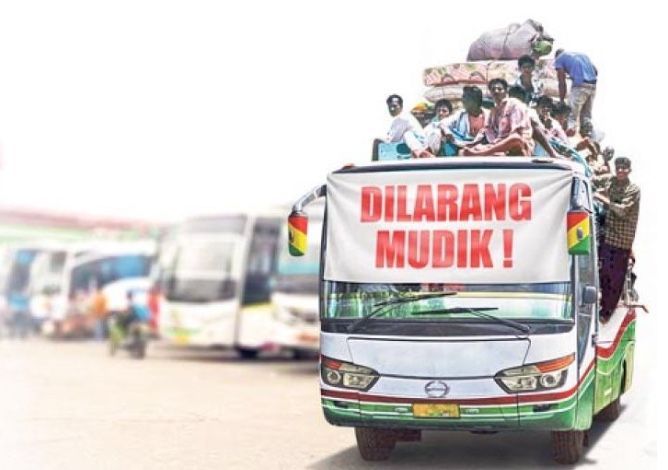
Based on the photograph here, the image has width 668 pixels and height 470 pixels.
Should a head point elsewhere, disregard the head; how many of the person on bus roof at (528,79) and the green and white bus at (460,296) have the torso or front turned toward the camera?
2

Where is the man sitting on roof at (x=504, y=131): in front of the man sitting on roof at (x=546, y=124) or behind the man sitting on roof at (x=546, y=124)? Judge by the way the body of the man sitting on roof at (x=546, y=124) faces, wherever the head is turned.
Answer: in front

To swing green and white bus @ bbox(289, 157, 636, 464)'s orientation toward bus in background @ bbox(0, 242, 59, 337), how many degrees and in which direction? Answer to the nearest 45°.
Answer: approximately 135° to its right

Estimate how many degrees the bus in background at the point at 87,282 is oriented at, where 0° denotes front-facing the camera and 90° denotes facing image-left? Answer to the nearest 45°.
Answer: approximately 45°

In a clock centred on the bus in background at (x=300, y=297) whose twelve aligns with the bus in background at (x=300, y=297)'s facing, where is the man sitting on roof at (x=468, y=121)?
The man sitting on roof is roughly at 10 o'clock from the bus in background.

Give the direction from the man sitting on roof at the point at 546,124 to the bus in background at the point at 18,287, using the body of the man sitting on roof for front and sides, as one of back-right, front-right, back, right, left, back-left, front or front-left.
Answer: right
